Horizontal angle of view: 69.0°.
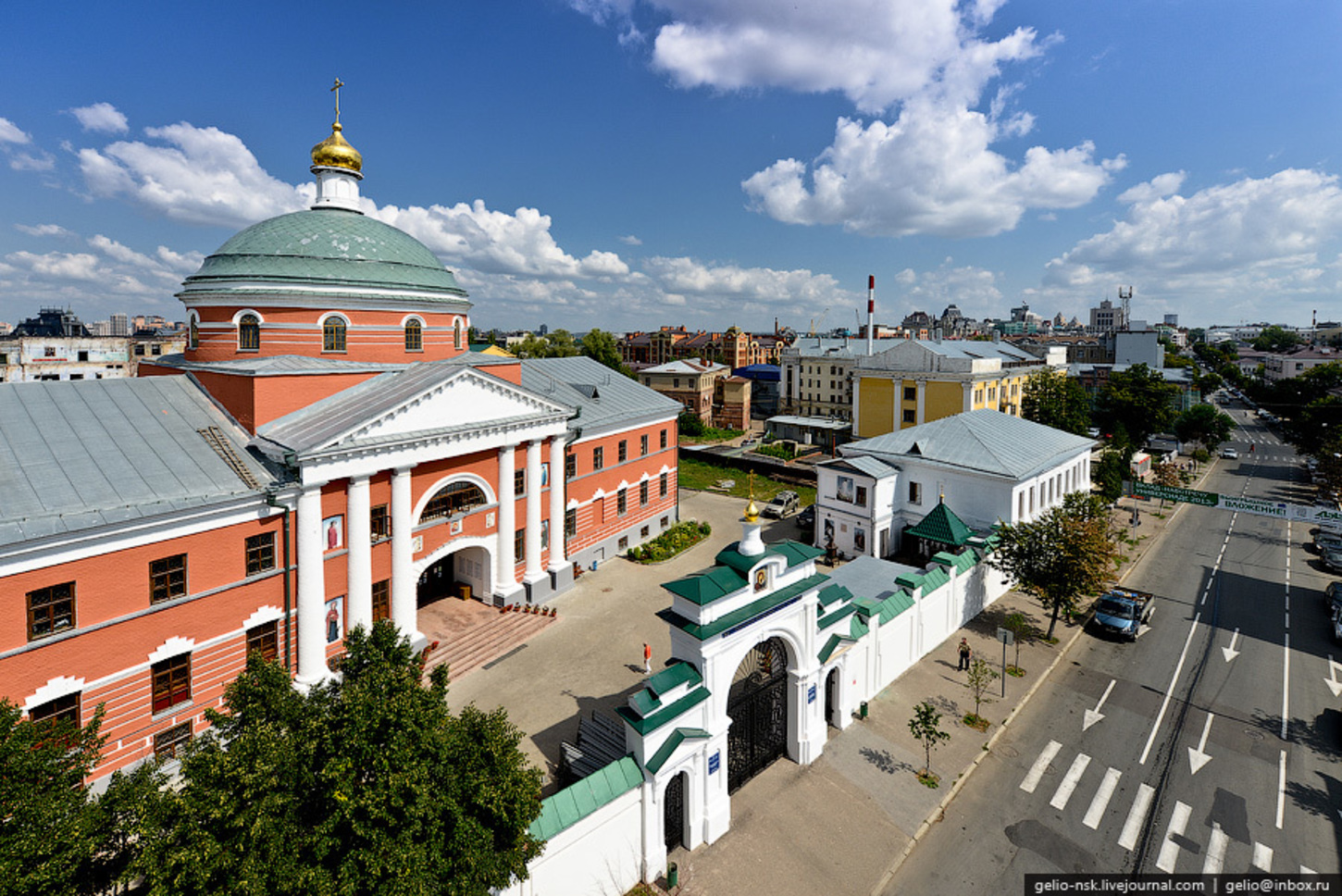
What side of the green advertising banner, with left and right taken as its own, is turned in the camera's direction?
front

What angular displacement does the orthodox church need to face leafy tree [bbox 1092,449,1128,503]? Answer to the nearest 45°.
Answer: approximately 45° to its left

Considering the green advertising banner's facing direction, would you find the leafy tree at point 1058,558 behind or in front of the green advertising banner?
in front

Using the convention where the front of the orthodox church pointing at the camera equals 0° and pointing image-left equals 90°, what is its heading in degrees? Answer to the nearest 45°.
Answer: approximately 315°

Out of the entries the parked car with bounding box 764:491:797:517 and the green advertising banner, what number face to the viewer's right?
0

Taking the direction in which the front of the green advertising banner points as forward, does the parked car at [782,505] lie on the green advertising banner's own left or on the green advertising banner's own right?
on the green advertising banner's own right

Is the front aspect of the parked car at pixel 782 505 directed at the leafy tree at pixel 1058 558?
no

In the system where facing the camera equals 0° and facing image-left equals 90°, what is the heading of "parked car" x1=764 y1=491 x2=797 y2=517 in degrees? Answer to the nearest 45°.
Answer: approximately 45°

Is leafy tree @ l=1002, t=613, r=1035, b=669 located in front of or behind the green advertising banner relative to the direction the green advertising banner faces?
in front

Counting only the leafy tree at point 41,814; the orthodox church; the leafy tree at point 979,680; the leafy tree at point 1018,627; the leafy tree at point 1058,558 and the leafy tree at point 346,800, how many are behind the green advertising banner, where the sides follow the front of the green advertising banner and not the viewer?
0

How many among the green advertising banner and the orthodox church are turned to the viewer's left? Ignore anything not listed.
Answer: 0

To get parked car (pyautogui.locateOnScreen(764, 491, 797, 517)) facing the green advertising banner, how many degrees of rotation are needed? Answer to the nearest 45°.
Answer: approximately 90° to its left

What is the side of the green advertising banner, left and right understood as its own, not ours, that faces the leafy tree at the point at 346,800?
front
